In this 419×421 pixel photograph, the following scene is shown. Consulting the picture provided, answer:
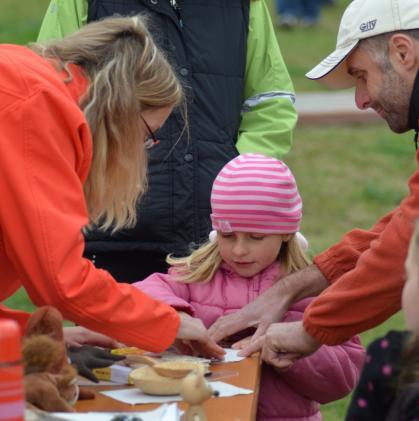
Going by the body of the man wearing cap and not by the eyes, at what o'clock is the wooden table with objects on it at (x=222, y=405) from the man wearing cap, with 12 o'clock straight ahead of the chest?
The wooden table with objects on it is roughly at 10 o'clock from the man wearing cap.

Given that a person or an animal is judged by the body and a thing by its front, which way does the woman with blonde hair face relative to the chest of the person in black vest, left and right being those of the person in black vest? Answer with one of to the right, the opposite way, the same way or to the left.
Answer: to the left

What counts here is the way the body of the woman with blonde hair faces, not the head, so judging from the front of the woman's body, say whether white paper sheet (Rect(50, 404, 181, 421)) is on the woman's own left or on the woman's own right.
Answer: on the woman's own right

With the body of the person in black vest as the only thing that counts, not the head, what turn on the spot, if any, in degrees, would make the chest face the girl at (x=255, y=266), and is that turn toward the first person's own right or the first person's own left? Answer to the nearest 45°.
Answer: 0° — they already face them

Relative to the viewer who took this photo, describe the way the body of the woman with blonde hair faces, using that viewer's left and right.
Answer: facing to the right of the viewer

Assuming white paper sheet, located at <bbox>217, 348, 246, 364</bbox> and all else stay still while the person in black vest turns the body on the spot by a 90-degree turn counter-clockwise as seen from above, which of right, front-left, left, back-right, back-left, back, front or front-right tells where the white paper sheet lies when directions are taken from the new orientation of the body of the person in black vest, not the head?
right

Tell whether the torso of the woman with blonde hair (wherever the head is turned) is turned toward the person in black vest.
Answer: no

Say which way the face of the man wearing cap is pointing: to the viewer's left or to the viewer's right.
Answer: to the viewer's left

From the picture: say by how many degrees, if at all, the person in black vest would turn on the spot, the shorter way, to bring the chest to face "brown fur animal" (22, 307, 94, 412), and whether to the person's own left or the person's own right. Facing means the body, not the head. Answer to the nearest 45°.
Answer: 0° — they already face it

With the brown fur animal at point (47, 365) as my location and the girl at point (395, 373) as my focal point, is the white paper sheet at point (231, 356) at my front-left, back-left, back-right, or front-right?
front-left

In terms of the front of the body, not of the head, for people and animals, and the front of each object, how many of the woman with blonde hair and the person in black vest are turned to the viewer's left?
0

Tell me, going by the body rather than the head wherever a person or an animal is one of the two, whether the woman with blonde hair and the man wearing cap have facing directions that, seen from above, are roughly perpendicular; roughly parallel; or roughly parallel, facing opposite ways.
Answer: roughly parallel, facing opposite ways

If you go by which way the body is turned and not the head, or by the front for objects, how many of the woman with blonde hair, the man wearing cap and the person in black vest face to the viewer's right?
1

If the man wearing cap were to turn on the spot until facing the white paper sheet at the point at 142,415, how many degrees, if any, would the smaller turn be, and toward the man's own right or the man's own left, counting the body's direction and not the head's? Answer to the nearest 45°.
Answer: approximately 45° to the man's own left

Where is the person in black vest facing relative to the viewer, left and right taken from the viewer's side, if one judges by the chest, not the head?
facing the viewer

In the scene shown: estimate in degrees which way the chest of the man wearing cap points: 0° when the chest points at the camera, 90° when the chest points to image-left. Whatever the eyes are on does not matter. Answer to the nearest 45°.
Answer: approximately 90°
